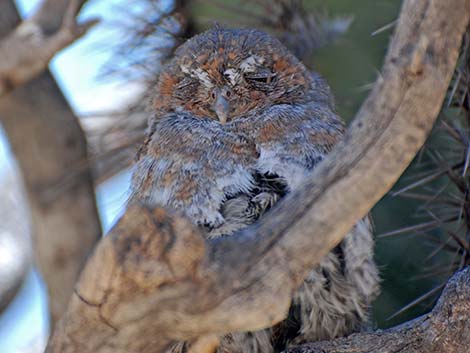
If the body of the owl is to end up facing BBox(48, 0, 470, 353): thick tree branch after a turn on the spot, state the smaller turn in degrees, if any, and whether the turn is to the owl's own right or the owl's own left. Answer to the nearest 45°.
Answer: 0° — it already faces it

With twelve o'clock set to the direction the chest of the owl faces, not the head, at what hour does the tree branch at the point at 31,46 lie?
The tree branch is roughly at 5 o'clock from the owl.

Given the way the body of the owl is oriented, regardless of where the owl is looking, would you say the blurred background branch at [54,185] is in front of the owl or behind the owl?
behind

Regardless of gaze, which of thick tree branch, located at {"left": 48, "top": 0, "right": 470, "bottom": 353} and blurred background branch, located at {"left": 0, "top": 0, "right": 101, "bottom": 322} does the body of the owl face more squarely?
the thick tree branch

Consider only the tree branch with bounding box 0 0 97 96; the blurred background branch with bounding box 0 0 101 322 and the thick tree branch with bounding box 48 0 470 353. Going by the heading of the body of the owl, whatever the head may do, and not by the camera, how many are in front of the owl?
1

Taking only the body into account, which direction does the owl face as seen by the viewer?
toward the camera
